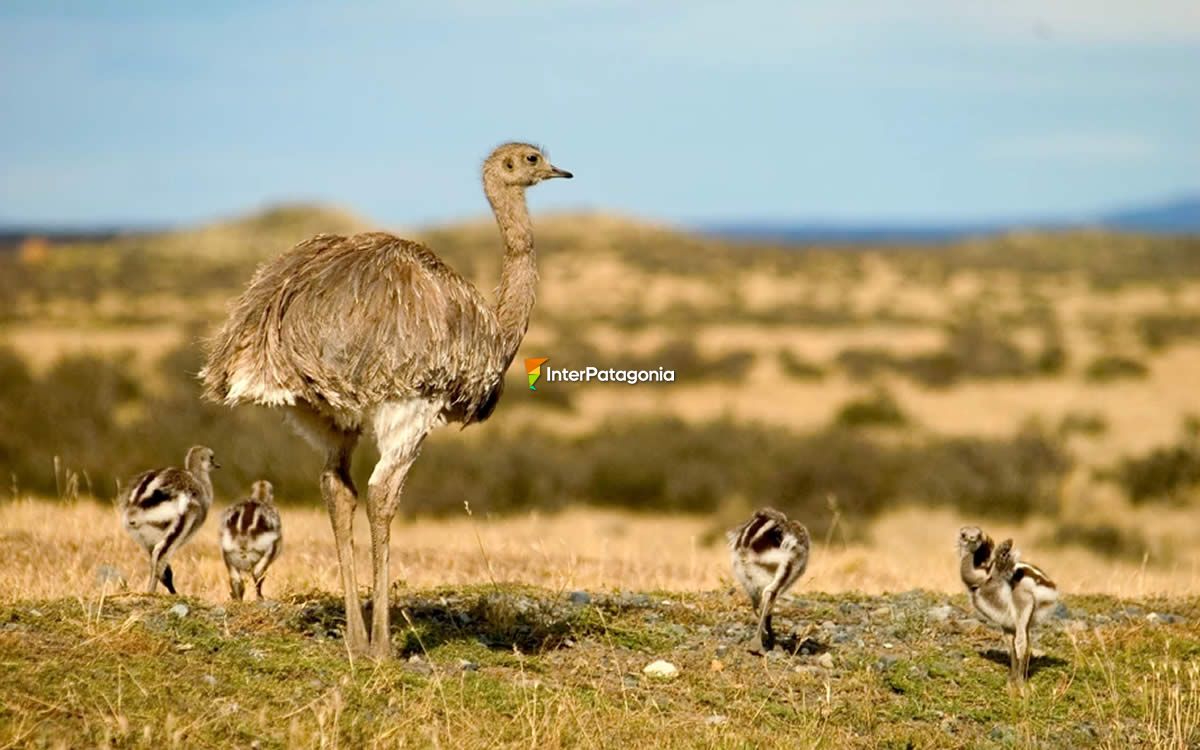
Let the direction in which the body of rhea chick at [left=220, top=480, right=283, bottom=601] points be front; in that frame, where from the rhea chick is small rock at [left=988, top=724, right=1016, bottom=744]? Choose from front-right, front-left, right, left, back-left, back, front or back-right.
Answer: back-right

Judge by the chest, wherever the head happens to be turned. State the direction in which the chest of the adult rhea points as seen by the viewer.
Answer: to the viewer's right

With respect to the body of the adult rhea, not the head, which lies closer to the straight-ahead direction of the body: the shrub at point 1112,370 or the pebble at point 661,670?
the pebble

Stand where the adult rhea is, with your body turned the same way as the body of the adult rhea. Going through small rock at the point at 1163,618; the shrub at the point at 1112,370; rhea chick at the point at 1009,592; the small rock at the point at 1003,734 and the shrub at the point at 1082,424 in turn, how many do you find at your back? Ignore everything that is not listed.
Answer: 0

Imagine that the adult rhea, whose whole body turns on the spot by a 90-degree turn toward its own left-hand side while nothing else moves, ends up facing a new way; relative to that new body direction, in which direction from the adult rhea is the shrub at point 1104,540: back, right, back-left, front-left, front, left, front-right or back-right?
front-right

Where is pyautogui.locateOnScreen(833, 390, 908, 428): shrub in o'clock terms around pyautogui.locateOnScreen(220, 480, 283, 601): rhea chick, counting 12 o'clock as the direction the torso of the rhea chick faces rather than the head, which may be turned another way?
The shrub is roughly at 1 o'clock from the rhea chick.

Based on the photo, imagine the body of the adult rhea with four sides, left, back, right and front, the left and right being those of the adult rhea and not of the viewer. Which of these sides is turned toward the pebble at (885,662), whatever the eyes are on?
front

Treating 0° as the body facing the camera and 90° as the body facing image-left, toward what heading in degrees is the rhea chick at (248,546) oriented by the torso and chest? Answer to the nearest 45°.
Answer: approximately 180°

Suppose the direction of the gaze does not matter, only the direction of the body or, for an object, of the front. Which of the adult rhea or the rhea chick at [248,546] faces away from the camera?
the rhea chick

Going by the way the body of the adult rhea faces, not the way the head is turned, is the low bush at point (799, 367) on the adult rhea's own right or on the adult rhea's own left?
on the adult rhea's own left

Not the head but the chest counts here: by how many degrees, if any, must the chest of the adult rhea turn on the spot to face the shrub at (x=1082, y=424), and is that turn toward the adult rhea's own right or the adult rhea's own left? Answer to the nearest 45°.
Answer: approximately 45° to the adult rhea's own left

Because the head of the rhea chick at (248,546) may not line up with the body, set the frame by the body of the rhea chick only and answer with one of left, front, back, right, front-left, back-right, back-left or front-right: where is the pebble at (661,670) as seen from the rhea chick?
back-right

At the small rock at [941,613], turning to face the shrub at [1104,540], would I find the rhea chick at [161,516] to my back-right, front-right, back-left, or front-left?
back-left

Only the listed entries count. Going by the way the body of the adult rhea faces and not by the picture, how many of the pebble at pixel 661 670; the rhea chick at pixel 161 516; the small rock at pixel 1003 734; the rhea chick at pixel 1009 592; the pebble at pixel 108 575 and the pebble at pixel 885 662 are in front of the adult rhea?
4

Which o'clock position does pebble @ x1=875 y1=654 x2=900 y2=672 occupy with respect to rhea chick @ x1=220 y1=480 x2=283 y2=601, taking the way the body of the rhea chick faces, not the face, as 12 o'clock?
The pebble is roughly at 4 o'clock from the rhea chick.

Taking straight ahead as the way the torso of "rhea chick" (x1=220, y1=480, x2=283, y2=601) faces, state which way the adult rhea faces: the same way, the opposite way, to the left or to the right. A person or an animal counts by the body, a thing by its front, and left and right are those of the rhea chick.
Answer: to the right

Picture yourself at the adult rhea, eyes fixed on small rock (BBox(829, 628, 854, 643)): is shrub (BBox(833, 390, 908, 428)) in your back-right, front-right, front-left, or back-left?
front-left

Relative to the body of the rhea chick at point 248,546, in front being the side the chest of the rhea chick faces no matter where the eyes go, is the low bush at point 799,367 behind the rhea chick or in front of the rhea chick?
in front

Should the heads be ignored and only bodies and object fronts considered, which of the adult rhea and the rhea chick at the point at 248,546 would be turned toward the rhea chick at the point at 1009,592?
the adult rhea
